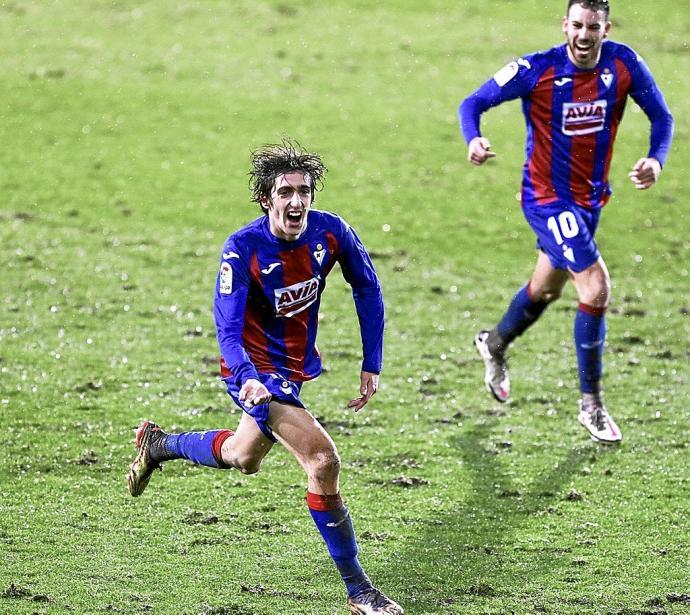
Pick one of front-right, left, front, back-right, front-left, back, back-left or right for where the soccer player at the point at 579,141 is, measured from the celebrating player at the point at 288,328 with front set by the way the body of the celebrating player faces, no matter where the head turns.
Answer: left
